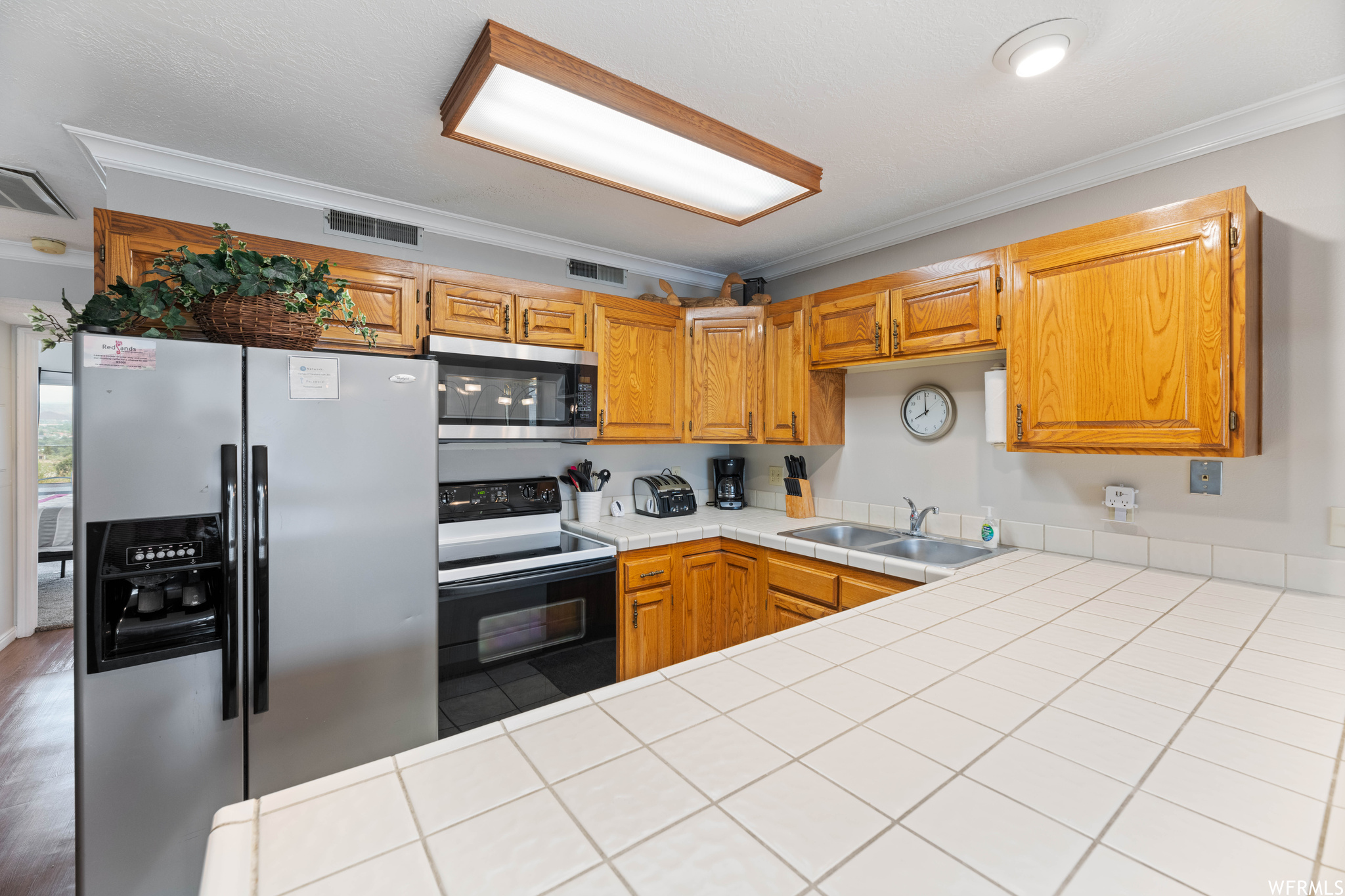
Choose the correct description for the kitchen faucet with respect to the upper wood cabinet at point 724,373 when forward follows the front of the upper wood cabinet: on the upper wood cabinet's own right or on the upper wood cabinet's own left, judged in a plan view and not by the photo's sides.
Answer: on the upper wood cabinet's own left

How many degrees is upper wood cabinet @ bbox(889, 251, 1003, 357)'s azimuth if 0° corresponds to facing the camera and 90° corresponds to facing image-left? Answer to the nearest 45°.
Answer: approximately 45°

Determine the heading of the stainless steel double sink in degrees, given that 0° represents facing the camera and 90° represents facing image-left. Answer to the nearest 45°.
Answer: approximately 45°

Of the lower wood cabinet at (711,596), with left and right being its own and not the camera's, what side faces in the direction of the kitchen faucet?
left

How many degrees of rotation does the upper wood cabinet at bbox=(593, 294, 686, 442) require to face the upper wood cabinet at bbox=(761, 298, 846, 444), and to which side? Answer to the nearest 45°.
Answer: approximately 45° to its left

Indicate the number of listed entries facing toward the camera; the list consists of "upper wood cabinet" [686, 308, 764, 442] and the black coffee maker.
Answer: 2

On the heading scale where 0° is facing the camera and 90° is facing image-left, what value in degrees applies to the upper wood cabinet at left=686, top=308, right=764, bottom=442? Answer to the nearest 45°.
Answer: approximately 0°

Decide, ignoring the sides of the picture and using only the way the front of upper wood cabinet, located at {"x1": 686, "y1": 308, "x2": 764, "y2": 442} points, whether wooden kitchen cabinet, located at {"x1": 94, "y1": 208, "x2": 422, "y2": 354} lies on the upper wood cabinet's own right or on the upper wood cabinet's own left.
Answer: on the upper wood cabinet's own right
